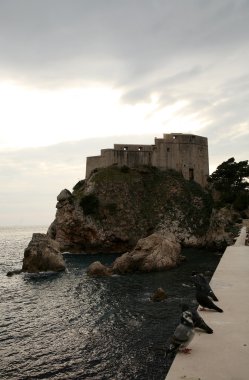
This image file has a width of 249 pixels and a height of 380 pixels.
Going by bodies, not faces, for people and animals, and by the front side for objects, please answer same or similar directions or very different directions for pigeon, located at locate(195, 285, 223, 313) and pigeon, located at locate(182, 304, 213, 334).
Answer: same or similar directions

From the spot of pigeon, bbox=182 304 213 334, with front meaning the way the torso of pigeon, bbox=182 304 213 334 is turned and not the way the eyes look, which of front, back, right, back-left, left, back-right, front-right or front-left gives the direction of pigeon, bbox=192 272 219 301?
right

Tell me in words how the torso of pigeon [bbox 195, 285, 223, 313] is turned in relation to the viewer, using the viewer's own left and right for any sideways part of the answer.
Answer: facing to the left of the viewer

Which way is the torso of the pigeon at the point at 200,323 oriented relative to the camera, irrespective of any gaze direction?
to the viewer's left

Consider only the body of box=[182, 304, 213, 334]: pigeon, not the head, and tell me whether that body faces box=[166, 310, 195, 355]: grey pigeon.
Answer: no

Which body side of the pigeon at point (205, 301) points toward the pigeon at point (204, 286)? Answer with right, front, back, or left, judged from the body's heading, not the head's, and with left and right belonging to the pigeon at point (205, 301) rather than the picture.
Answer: right

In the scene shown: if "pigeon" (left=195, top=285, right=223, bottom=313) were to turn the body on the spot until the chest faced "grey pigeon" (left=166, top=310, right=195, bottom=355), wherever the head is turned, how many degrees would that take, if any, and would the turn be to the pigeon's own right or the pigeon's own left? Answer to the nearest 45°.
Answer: approximately 90° to the pigeon's own left
